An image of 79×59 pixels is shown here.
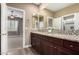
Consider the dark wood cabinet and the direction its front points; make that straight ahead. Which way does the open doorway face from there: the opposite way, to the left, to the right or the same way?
to the left

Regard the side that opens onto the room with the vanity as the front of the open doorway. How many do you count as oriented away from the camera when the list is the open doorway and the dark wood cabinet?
0

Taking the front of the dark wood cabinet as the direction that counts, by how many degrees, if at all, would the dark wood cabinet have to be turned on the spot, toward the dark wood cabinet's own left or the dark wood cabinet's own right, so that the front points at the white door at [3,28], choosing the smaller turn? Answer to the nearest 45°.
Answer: approximately 45° to the dark wood cabinet's own right

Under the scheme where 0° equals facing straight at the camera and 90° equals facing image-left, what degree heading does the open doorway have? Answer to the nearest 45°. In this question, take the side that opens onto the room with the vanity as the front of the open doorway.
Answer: approximately 315°

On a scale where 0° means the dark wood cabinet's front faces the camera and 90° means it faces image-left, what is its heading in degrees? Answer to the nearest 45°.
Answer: approximately 45°
